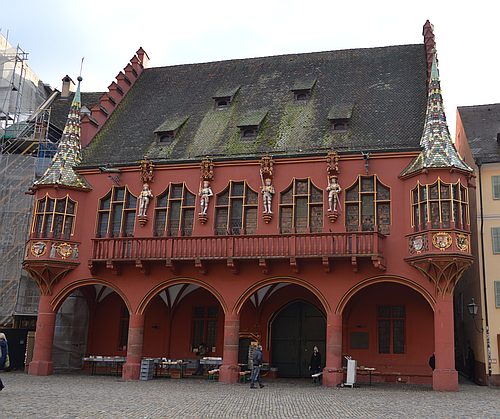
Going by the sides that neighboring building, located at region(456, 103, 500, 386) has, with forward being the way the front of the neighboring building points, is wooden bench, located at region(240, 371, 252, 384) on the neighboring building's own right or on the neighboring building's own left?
on the neighboring building's own right

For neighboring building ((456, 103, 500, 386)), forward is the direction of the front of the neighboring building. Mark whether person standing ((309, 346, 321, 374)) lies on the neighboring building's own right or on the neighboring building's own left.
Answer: on the neighboring building's own right

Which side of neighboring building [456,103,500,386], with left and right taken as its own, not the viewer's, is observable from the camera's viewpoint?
front

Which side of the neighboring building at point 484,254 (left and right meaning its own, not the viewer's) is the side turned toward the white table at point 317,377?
right

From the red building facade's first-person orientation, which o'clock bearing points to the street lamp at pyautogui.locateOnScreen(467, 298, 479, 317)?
The street lamp is roughly at 9 o'clock from the red building facade.

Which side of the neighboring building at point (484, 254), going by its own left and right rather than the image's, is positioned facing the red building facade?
right

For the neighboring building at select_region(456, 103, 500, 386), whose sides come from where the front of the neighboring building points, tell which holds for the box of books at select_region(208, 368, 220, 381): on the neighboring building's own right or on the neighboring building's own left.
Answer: on the neighboring building's own right

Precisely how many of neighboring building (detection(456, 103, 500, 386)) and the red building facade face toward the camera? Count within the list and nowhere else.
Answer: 2

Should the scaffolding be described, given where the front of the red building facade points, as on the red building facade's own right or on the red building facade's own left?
on the red building facade's own right

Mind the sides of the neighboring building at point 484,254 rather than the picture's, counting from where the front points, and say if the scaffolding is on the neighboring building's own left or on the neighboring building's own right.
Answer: on the neighboring building's own right

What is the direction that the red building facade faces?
toward the camera
